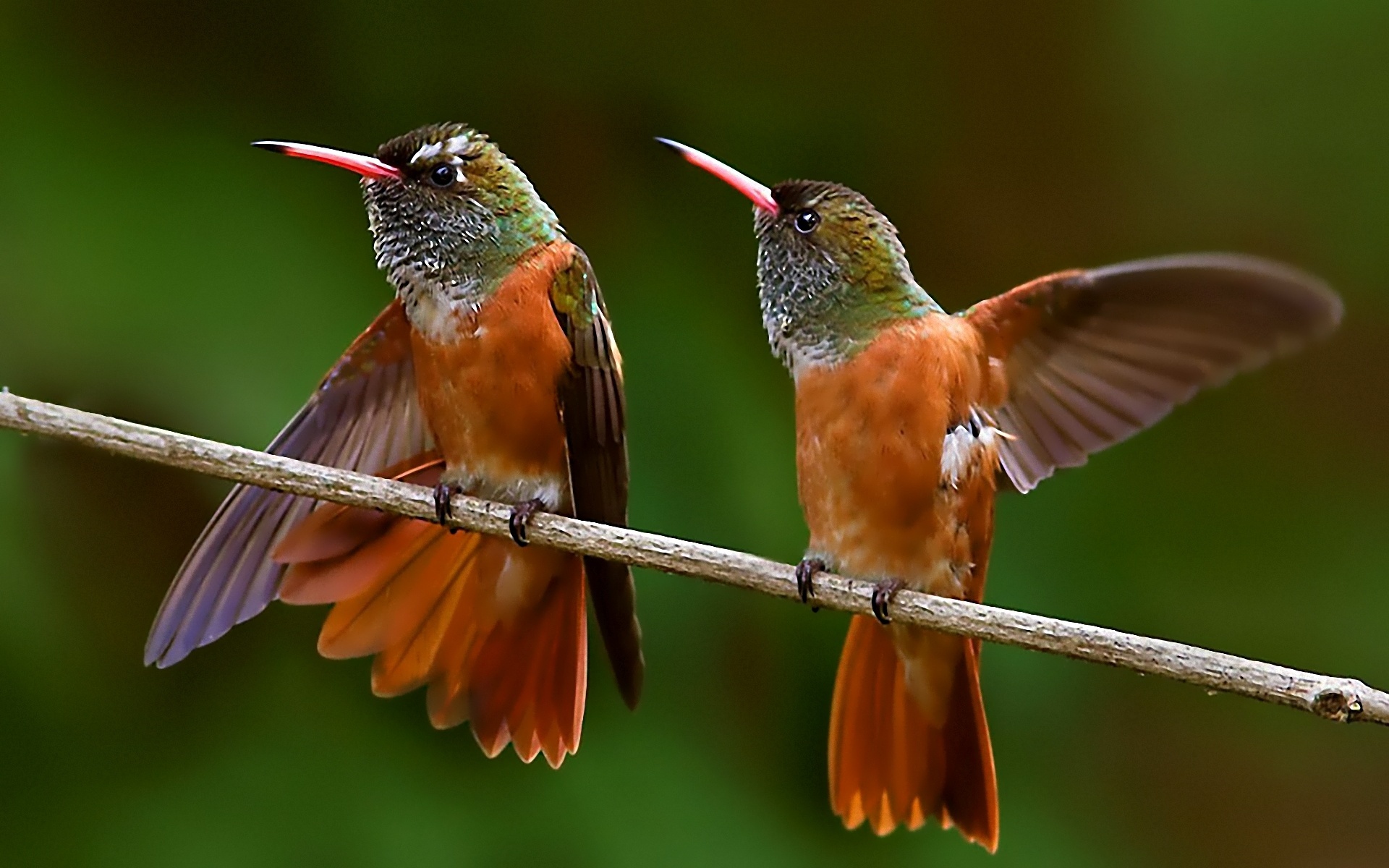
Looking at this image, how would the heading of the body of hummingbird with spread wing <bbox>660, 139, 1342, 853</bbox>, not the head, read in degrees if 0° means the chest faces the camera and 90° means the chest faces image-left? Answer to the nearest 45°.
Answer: approximately 45°

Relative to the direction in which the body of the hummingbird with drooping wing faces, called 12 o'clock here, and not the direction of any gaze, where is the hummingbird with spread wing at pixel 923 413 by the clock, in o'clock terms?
The hummingbird with spread wing is roughly at 8 o'clock from the hummingbird with drooping wing.

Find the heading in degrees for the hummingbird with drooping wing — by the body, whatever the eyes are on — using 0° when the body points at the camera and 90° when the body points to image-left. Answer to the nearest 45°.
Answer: approximately 45°
